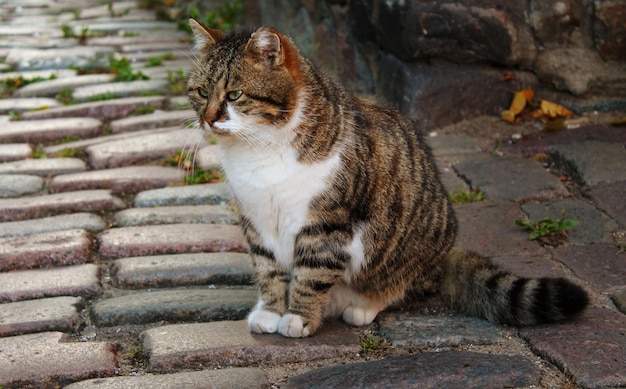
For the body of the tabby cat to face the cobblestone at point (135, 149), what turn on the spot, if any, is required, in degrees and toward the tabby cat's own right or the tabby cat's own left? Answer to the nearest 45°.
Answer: approximately 90° to the tabby cat's own right

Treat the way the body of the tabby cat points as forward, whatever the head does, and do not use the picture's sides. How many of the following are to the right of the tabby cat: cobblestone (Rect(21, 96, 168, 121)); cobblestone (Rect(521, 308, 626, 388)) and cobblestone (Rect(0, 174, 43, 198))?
2

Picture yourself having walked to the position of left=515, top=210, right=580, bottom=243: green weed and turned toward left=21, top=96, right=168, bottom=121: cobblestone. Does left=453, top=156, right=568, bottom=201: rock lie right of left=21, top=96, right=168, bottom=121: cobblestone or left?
right

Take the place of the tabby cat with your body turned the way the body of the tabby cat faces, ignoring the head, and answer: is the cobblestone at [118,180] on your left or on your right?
on your right

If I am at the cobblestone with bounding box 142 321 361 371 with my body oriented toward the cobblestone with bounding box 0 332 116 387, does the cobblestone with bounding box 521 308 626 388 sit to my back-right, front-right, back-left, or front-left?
back-left

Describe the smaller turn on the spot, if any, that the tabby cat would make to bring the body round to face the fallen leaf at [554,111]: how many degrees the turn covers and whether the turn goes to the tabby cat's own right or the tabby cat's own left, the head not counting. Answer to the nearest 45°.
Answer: approximately 180°

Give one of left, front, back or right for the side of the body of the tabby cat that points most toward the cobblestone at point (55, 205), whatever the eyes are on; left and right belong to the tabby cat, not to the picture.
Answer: right

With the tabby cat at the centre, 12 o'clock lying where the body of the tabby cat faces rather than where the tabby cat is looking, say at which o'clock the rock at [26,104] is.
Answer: The rock is roughly at 3 o'clock from the tabby cat.

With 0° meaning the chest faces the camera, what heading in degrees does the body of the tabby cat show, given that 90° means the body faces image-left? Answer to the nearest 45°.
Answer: approximately 45°

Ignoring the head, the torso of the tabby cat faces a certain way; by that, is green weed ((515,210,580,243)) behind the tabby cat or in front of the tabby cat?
behind

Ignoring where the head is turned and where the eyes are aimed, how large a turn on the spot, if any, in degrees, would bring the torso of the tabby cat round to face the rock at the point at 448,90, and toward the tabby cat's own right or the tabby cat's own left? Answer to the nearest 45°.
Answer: approximately 135° to the tabby cat's own right

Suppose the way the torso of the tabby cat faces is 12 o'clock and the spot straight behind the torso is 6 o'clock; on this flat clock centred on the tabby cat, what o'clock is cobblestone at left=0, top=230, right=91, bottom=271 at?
The cobblestone is roughly at 2 o'clock from the tabby cat.

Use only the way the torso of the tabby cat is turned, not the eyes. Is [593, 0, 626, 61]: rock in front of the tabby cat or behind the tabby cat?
behind

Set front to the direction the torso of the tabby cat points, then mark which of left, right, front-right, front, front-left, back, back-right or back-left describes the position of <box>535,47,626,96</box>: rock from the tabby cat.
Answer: back

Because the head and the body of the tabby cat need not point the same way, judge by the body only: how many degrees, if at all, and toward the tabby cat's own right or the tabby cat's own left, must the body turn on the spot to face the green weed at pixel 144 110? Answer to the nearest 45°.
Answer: approximately 90° to the tabby cat's own right

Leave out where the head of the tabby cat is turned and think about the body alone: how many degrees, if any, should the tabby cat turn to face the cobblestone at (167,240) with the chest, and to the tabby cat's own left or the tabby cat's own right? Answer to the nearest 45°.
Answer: approximately 90° to the tabby cat's own right

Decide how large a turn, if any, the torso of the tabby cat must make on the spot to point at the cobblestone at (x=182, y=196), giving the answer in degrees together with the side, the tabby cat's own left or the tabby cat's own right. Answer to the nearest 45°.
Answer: approximately 90° to the tabby cat's own right
